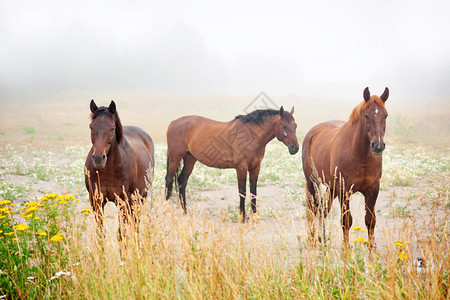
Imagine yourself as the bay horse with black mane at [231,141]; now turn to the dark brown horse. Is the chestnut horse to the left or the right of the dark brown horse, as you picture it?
left

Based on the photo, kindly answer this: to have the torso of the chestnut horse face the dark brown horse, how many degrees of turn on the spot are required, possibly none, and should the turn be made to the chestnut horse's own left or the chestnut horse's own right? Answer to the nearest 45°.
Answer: approximately 135° to the chestnut horse's own right

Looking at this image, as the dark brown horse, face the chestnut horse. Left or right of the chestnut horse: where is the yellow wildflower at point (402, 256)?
right

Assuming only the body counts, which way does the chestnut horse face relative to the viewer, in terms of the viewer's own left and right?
facing the viewer and to the right of the viewer

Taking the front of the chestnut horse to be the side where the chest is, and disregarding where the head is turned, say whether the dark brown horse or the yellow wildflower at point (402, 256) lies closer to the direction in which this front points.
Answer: the yellow wildflower

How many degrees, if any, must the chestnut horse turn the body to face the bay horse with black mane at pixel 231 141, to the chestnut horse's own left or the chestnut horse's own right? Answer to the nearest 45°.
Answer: approximately 180°

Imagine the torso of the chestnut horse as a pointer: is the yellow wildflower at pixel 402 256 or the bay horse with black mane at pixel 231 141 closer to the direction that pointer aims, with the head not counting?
the yellow wildflower

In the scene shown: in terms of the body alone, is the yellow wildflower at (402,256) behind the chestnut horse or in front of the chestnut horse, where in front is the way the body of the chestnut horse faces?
in front
